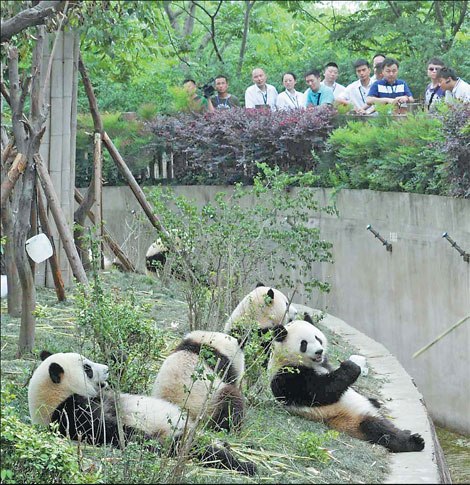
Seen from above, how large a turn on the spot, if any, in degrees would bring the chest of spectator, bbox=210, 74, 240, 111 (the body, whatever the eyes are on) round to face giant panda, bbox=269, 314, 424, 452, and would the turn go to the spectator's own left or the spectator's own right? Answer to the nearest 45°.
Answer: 0° — they already face it

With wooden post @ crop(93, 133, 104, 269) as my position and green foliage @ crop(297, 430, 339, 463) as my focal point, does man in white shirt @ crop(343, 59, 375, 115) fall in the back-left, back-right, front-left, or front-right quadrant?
back-left

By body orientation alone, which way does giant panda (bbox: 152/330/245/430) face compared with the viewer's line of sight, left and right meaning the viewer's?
facing away from the viewer and to the right of the viewer

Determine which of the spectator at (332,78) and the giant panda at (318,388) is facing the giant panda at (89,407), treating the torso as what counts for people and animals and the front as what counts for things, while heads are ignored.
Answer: the spectator

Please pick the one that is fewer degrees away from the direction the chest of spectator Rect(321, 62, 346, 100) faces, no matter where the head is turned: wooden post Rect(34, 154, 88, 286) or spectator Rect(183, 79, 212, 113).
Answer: the wooden post

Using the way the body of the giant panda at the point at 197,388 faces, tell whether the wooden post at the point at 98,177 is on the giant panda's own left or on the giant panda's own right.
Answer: on the giant panda's own left
